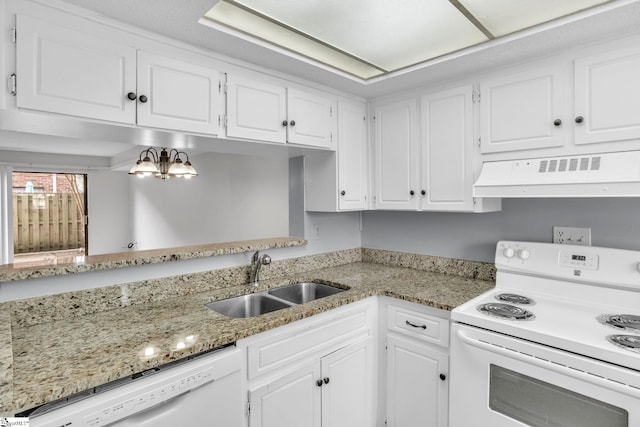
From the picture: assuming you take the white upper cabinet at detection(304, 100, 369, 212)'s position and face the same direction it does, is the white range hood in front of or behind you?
in front

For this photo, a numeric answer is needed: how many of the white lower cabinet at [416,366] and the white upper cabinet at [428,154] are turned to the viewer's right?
0

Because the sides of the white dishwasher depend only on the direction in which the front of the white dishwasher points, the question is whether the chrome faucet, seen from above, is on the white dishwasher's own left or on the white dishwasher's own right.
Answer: on the white dishwasher's own left

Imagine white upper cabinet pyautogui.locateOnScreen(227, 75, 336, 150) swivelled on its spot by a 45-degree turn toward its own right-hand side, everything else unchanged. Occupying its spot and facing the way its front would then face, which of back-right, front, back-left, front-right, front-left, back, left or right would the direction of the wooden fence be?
back-right

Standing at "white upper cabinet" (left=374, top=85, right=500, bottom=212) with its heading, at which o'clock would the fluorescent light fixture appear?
The fluorescent light fixture is roughly at 11 o'clock from the white upper cabinet.

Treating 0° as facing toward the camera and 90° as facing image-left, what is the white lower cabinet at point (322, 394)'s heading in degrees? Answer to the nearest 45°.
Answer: approximately 315°

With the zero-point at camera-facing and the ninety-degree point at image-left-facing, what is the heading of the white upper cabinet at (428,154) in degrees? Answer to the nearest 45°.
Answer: approximately 45°

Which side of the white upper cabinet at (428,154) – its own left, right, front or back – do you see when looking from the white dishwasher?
front

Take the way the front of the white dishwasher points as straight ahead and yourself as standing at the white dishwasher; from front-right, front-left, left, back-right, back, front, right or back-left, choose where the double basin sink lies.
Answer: left

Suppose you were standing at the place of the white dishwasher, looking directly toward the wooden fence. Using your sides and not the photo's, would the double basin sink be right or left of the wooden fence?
right
